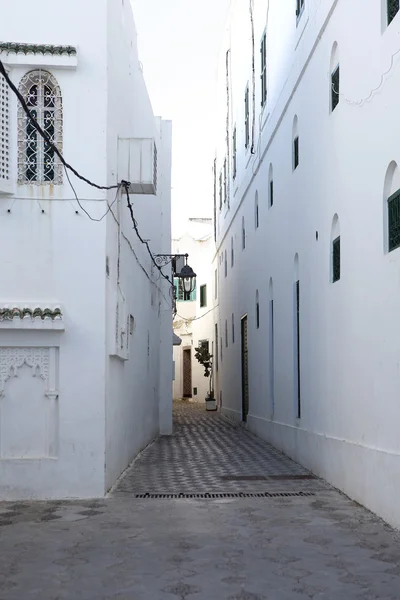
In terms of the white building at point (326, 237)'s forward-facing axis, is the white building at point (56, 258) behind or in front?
in front

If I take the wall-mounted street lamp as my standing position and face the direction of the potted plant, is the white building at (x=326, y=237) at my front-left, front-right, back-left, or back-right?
back-right

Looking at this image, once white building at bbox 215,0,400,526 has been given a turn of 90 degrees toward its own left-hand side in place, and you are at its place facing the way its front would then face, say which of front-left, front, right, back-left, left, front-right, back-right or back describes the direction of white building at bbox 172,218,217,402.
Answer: back

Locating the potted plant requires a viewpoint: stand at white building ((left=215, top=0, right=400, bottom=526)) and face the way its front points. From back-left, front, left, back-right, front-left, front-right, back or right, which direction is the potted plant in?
right

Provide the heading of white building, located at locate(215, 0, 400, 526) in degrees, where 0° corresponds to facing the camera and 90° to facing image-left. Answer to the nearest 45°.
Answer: approximately 90°

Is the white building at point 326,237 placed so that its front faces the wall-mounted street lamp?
no
